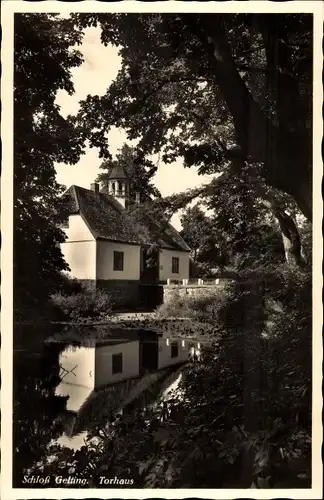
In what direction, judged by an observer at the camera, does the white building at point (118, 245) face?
facing the viewer and to the right of the viewer
